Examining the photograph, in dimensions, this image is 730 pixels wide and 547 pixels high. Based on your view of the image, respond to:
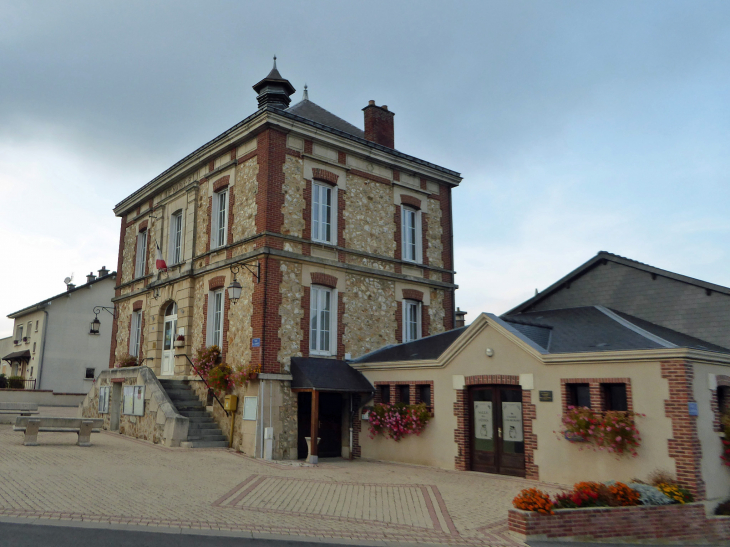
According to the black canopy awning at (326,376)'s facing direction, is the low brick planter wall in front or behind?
in front

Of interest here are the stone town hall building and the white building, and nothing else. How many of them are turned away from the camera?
0

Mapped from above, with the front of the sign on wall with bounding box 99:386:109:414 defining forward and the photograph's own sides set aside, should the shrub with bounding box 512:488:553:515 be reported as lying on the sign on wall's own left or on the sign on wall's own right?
on the sign on wall's own left

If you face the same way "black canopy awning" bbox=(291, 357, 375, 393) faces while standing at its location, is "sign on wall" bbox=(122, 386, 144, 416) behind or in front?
behind

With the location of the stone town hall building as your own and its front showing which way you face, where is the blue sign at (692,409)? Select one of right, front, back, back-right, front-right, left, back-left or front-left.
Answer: left

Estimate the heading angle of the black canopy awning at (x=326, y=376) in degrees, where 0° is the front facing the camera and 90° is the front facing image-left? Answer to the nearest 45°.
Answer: approximately 315°

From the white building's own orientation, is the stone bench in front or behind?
in front

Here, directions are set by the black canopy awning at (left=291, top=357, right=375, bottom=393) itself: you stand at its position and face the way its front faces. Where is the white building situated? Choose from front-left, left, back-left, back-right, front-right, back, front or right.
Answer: back

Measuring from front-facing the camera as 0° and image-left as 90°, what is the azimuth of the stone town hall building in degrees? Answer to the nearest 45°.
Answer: approximately 45°

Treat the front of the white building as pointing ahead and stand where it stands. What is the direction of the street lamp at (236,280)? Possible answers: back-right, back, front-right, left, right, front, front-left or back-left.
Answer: front-left

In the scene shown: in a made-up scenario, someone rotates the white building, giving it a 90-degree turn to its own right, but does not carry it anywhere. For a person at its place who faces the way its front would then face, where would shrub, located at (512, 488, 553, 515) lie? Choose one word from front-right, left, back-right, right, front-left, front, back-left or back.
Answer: back-left

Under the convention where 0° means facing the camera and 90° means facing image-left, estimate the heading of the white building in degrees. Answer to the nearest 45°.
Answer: approximately 45°
